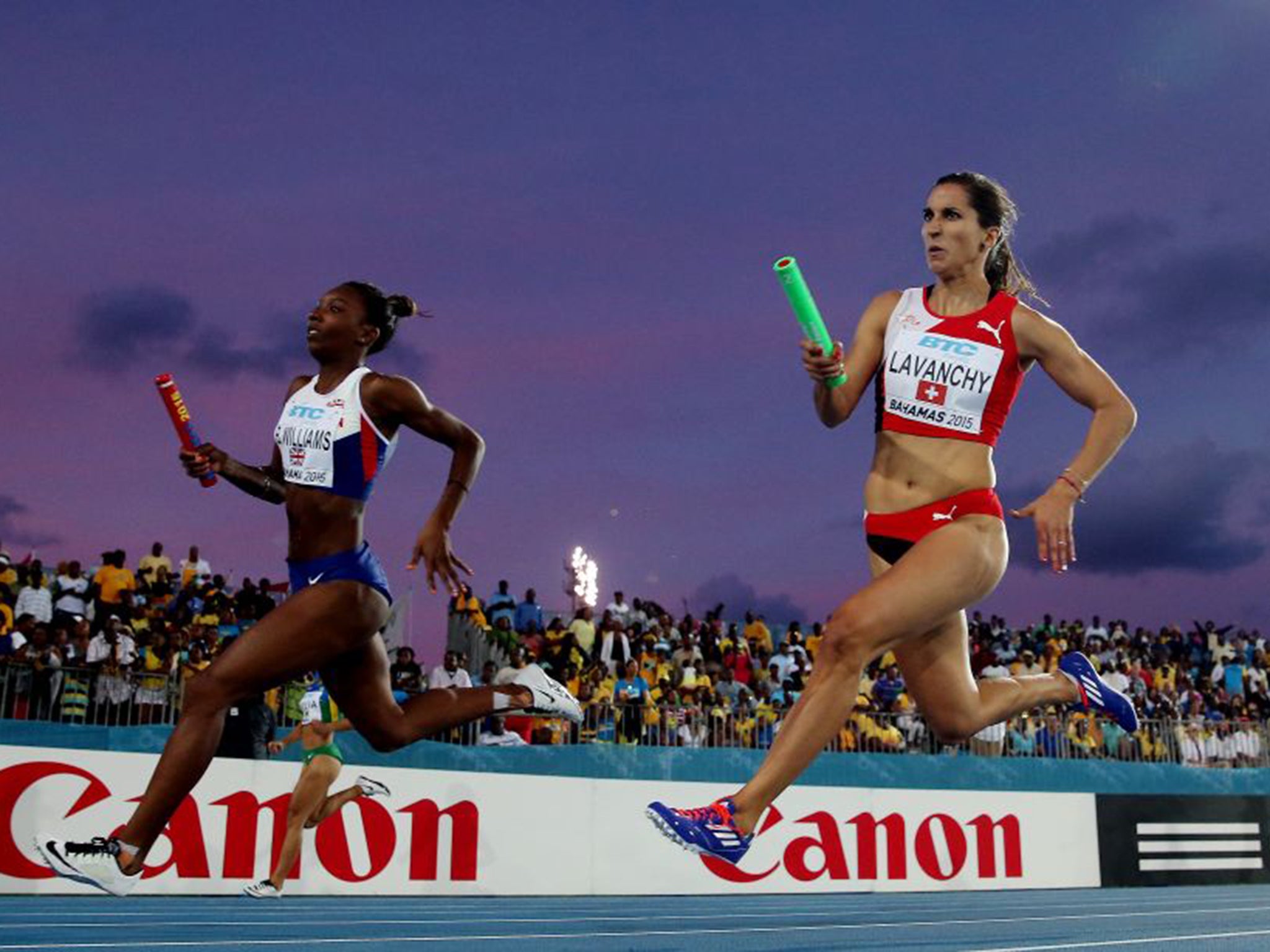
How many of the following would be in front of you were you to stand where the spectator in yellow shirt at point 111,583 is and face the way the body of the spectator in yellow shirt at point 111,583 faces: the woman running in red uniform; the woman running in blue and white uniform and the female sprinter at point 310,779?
3

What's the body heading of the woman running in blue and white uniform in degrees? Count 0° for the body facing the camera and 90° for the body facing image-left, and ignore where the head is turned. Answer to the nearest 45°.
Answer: approximately 45°

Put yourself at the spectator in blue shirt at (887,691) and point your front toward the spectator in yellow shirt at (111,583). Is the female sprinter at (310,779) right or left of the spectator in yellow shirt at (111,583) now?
left

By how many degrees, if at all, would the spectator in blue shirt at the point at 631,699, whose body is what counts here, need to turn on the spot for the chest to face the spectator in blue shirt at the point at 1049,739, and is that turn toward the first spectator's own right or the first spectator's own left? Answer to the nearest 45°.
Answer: approximately 90° to the first spectator's own left

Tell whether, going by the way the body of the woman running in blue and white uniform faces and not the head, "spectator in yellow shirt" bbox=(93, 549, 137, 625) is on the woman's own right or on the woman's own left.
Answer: on the woman's own right

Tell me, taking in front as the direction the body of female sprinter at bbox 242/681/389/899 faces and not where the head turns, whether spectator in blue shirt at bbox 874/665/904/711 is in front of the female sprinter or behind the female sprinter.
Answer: behind

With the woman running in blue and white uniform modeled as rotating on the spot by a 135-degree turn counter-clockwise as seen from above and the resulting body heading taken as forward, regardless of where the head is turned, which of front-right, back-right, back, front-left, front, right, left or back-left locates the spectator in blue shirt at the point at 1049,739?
front-left

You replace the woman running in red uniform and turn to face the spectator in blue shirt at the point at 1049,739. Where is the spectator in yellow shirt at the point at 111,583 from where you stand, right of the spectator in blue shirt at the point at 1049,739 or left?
left

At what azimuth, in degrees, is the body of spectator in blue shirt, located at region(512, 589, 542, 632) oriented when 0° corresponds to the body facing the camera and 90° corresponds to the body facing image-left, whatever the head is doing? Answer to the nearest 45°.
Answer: approximately 0°
